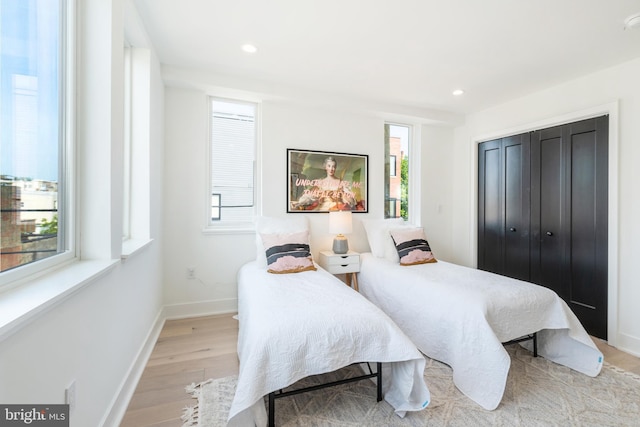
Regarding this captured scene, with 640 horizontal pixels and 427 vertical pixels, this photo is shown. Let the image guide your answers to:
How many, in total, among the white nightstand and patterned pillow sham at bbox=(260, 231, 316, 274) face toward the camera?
2

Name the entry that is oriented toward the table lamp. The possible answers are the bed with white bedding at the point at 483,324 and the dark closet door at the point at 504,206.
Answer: the dark closet door

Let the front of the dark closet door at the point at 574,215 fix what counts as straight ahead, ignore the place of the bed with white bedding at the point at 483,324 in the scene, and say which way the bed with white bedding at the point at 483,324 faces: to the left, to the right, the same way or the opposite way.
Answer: to the left

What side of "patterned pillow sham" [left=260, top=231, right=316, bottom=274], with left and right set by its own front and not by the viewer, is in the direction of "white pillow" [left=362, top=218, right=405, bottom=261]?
left

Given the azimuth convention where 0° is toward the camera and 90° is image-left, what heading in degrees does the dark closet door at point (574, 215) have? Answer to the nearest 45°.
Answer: approximately 45°

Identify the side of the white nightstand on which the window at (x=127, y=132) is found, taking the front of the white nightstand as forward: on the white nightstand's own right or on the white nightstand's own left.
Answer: on the white nightstand's own right
